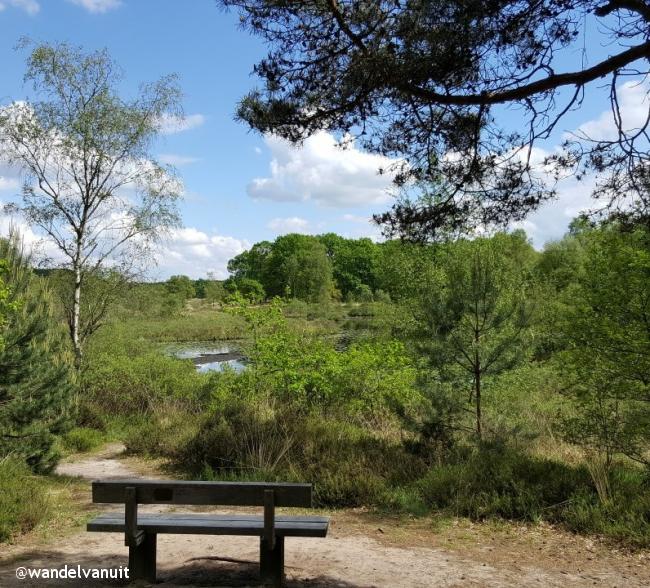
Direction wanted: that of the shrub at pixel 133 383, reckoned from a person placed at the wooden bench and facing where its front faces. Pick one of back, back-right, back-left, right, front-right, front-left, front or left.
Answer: front

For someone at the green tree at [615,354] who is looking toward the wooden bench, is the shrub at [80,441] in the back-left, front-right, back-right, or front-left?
front-right

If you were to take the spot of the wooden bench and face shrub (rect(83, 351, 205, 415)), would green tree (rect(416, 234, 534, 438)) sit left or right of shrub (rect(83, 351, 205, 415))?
right

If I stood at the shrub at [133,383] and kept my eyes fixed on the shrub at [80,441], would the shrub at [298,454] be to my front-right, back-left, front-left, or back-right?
front-left

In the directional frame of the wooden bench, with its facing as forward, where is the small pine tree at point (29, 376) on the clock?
The small pine tree is roughly at 11 o'clock from the wooden bench.

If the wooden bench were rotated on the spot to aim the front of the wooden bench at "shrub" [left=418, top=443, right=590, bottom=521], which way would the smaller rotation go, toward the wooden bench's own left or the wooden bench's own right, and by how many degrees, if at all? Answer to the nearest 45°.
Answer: approximately 45° to the wooden bench's own right

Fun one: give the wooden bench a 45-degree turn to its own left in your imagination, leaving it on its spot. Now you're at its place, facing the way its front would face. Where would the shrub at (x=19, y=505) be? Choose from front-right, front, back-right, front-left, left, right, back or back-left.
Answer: front

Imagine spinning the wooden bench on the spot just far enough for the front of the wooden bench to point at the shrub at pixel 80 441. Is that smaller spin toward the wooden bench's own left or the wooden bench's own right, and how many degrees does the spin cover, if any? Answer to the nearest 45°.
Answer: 0° — it already faces it

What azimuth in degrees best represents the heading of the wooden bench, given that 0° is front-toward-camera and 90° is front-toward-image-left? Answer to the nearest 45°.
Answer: approximately 180°
